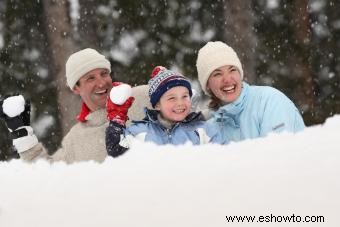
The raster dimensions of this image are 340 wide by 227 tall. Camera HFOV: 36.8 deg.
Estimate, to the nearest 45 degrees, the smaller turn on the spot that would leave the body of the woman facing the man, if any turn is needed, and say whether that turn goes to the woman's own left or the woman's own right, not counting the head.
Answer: approximately 45° to the woman's own right

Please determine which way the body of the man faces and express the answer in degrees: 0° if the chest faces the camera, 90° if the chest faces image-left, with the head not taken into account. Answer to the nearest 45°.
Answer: approximately 315°

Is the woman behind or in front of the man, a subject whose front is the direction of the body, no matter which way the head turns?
in front

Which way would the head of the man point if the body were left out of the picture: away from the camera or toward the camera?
toward the camera

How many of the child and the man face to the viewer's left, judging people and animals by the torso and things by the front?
0

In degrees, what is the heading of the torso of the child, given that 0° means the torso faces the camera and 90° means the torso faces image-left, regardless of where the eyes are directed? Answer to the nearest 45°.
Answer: approximately 0°
